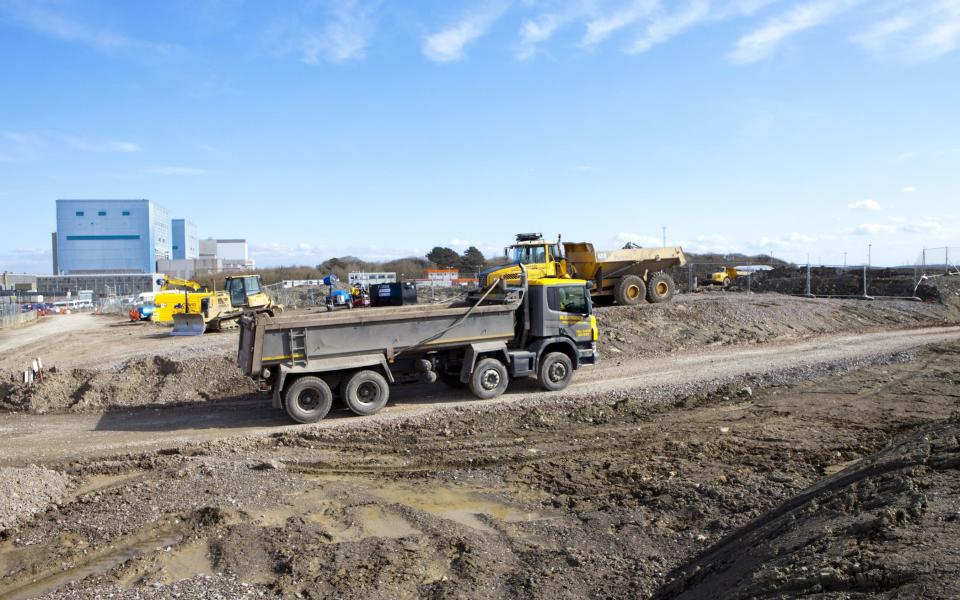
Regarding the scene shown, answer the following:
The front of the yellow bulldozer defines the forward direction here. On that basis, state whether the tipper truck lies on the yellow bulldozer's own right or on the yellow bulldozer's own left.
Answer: on the yellow bulldozer's own left

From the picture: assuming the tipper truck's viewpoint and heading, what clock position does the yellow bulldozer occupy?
The yellow bulldozer is roughly at 8 o'clock from the tipper truck.

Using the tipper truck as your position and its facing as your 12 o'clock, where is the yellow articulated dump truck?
The yellow articulated dump truck is roughly at 10 o'clock from the tipper truck.

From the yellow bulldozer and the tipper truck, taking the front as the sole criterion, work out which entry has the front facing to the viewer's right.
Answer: the tipper truck

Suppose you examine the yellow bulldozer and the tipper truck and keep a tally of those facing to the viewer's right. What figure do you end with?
1

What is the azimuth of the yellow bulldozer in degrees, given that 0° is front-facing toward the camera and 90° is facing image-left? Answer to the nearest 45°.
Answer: approximately 45°

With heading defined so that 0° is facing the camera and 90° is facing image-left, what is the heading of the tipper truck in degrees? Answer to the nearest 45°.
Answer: approximately 270°
